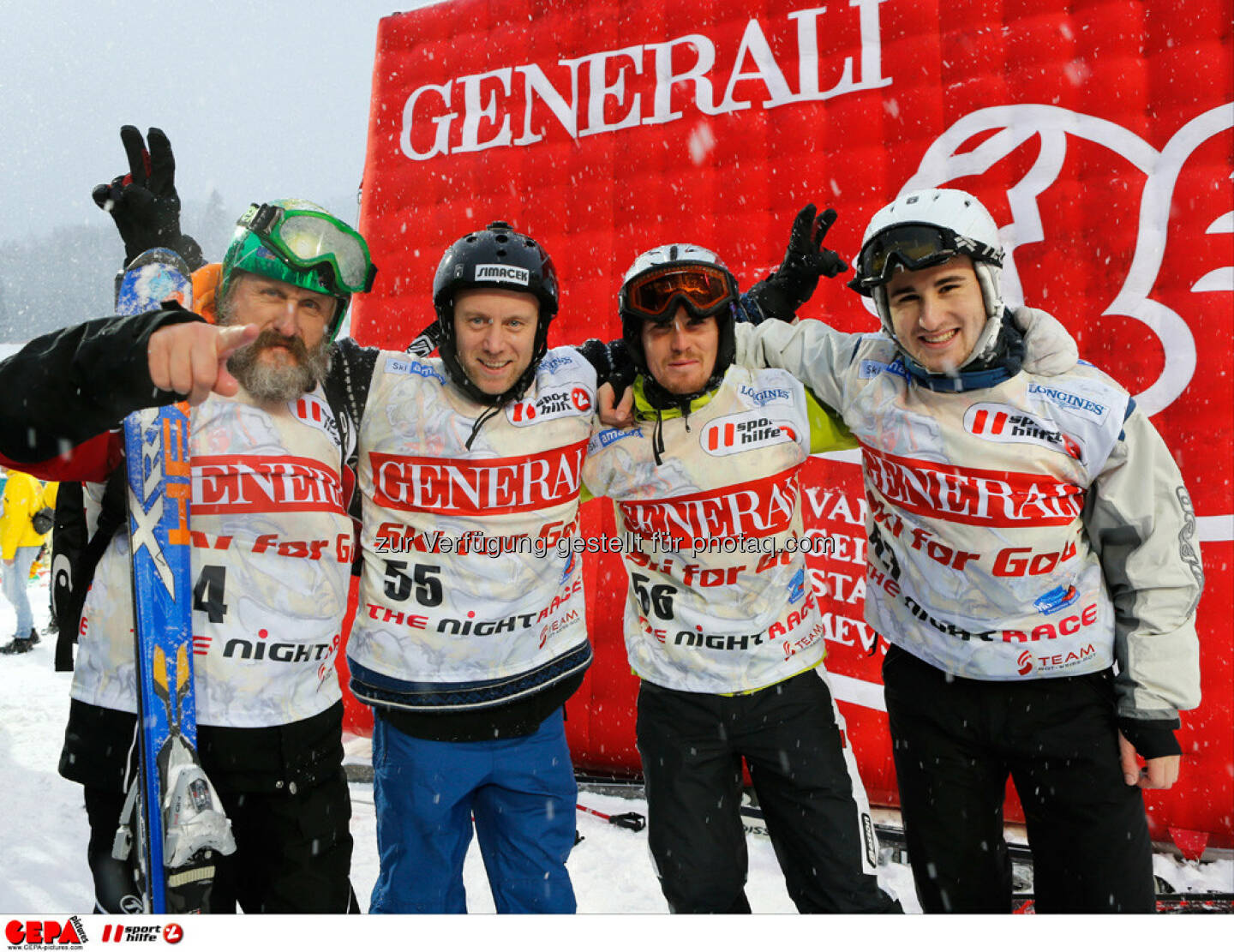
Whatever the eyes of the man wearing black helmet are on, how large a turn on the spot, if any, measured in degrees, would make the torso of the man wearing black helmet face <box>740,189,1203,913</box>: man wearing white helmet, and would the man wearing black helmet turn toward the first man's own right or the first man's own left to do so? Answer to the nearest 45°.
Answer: approximately 90° to the first man's own left

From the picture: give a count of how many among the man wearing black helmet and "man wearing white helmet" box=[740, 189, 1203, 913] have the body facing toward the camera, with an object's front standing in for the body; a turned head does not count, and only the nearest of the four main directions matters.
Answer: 2

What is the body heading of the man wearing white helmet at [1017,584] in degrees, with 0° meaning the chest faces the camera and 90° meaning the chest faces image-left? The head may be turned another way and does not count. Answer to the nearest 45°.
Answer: approximately 0°

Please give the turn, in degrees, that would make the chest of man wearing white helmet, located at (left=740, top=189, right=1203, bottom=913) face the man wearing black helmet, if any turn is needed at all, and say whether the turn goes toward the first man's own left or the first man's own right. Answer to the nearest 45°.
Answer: approximately 90° to the first man's own right

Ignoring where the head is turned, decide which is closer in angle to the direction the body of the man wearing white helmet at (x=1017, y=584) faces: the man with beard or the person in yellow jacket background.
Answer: the man with beard

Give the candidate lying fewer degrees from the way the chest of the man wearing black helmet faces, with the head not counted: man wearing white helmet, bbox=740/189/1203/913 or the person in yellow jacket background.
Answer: the man wearing white helmet
